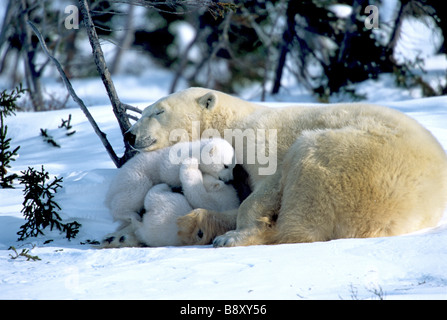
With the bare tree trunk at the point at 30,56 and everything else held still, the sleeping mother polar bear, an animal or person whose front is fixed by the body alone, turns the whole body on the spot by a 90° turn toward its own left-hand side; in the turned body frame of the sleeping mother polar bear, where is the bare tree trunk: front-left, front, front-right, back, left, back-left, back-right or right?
back-right

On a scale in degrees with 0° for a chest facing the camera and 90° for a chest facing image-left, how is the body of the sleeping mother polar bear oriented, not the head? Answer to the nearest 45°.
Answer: approximately 90°

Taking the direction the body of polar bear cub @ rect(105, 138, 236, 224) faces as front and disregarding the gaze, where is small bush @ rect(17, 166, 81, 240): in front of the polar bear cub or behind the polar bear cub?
behind

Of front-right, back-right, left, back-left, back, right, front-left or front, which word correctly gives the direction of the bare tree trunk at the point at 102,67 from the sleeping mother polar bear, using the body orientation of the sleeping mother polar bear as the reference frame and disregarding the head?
front-right

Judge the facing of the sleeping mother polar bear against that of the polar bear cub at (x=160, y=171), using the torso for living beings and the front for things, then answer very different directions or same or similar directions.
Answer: very different directions

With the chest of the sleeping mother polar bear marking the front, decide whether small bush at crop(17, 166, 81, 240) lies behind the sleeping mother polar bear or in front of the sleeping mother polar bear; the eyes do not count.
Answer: in front

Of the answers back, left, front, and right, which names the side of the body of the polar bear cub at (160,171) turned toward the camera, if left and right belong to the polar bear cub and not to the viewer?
right

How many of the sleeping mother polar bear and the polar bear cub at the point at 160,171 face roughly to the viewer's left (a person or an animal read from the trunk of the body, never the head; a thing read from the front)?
1

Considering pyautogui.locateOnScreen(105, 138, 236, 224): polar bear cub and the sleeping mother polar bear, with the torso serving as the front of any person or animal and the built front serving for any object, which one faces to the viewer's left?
the sleeping mother polar bear

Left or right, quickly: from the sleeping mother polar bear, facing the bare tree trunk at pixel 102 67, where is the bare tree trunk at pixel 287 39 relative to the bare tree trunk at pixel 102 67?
right
